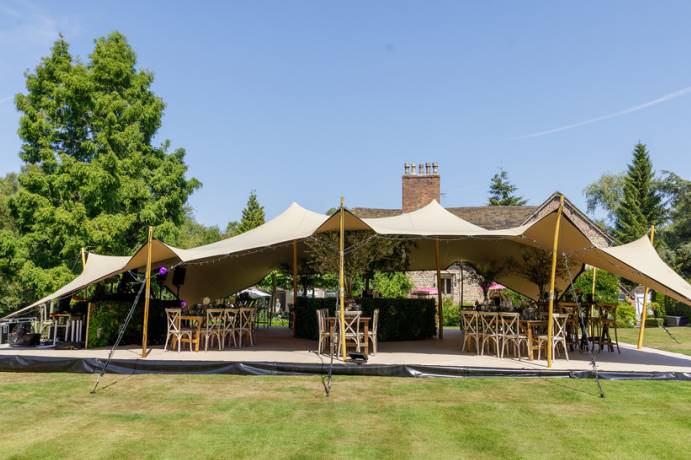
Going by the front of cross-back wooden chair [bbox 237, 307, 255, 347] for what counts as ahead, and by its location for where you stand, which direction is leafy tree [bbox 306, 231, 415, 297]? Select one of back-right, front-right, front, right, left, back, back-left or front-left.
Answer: back-right

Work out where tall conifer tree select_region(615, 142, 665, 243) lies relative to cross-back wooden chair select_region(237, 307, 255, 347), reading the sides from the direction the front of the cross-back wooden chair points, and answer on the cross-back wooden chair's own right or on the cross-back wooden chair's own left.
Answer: on the cross-back wooden chair's own right

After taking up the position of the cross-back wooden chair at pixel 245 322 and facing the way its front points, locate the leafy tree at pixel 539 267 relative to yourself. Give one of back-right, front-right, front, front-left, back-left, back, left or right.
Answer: back-right

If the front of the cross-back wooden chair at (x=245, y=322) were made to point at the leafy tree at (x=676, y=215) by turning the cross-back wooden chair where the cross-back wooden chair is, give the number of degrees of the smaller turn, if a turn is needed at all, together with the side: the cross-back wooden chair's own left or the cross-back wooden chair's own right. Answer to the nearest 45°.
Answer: approximately 90° to the cross-back wooden chair's own right

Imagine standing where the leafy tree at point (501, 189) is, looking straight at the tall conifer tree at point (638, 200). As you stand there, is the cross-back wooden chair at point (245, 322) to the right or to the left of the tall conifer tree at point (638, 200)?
right

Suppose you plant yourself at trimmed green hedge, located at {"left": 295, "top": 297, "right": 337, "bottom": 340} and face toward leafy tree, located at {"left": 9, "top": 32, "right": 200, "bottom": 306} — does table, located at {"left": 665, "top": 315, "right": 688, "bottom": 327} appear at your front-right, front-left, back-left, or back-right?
back-right

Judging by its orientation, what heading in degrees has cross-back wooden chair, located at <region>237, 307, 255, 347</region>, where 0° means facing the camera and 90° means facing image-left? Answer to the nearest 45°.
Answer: approximately 135°

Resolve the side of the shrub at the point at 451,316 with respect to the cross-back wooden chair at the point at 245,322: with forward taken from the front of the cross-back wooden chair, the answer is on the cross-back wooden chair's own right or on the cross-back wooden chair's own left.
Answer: on the cross-back wooden chair's own right
